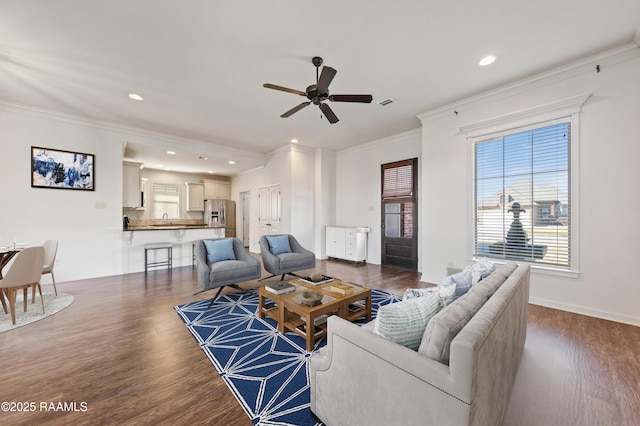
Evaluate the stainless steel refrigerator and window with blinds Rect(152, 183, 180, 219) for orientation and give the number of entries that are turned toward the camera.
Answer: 2

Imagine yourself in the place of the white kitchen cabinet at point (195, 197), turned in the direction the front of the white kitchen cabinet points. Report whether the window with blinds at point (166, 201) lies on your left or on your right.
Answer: on your right

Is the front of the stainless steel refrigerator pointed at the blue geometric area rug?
yes

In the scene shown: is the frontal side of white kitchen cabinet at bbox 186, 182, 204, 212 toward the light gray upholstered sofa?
yes

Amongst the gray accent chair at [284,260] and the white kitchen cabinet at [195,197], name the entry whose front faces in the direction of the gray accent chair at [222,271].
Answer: the white kitchen cabinet

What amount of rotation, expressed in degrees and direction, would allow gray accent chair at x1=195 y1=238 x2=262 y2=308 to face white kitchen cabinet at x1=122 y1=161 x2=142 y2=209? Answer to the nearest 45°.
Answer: approximately 180°

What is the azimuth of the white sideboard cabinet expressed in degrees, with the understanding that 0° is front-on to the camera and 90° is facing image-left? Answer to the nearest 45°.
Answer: approximately 45°

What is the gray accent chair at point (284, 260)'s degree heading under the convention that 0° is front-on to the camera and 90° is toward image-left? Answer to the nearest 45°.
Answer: approximately 315°
